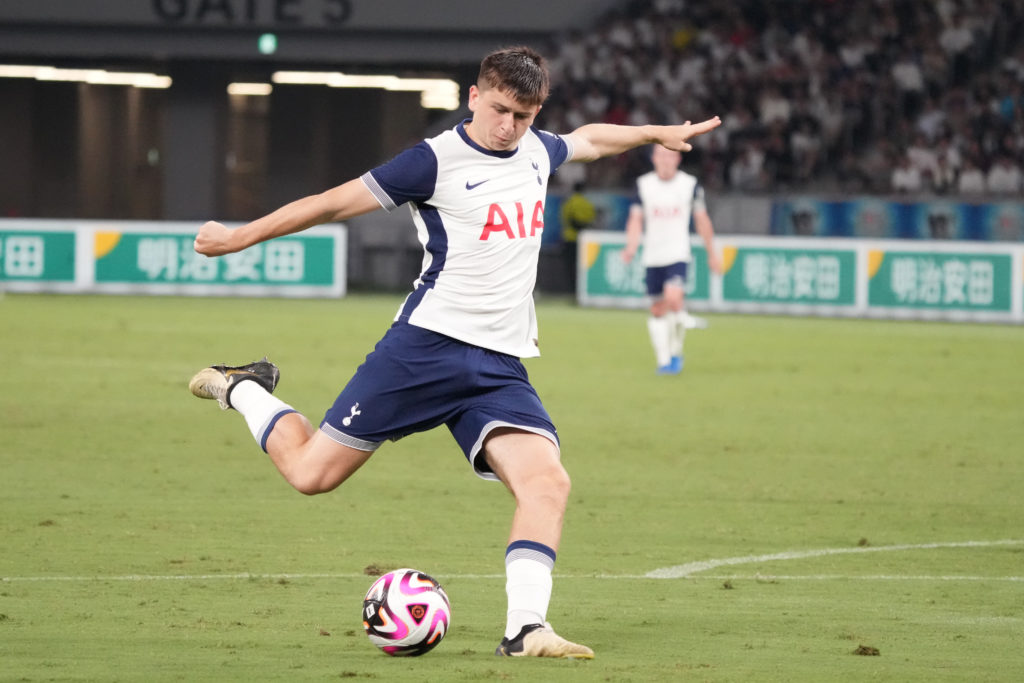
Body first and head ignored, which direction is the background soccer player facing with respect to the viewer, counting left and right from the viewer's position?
facing the viewer

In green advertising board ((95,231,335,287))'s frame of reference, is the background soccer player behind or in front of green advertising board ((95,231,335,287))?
in front

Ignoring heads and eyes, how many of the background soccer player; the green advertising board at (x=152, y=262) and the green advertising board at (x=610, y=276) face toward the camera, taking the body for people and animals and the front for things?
3

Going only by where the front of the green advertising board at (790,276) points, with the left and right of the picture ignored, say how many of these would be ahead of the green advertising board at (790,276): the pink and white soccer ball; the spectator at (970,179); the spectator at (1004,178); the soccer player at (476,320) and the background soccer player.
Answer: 3

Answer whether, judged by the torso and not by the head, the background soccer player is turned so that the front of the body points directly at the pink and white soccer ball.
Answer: yes

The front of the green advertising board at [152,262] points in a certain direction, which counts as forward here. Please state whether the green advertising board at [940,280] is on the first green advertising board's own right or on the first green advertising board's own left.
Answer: on the first green advertising board's own left

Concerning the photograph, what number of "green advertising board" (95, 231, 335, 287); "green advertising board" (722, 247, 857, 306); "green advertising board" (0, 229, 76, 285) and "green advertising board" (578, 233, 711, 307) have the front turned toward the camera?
4

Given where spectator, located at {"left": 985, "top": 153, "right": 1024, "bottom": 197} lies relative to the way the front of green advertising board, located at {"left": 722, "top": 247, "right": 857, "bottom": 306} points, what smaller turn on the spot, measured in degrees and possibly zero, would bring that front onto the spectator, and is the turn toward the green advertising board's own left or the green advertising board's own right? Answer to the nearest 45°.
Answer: approximately 135° to the green advertising board's own left

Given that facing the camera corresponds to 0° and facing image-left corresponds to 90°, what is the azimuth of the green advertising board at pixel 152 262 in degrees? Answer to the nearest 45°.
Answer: approximately 0°

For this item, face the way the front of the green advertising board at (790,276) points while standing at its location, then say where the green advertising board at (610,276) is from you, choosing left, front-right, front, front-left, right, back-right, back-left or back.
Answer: right

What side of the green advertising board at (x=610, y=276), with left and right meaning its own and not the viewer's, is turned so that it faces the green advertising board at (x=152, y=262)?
right
